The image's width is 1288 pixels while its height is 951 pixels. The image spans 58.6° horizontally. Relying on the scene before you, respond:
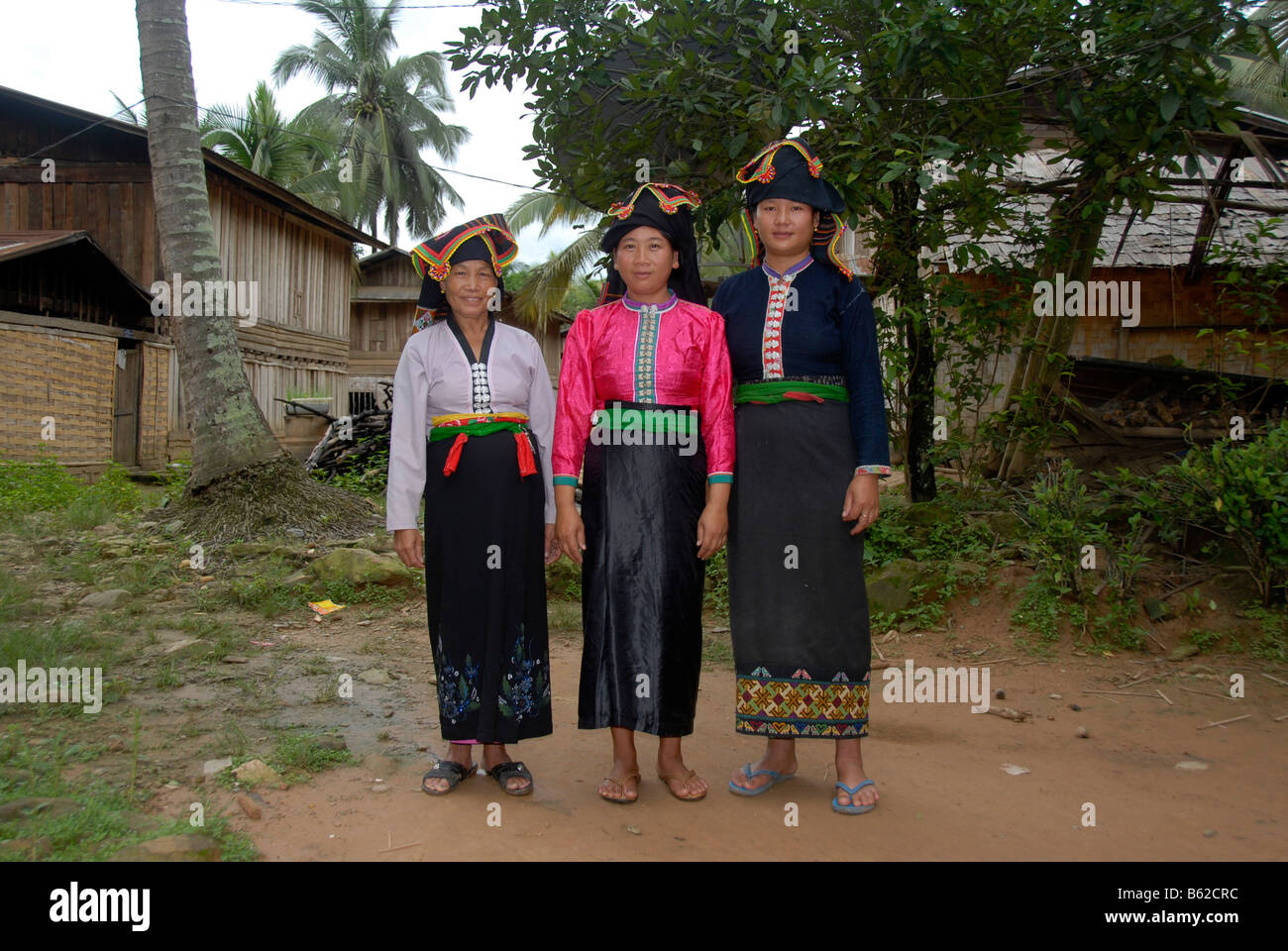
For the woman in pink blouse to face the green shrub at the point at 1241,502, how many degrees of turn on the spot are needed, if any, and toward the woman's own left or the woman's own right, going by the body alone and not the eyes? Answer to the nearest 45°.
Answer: approximately 135° to the woman's own left

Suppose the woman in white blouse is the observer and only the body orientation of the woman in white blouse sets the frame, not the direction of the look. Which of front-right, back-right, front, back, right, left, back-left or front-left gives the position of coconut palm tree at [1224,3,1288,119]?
back-left

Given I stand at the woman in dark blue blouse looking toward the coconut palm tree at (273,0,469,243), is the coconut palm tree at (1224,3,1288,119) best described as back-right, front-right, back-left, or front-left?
front-right

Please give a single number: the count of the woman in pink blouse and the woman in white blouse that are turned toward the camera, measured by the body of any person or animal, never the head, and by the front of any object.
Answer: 2

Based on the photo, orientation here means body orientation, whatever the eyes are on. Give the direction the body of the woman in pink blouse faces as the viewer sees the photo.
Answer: toward the camera

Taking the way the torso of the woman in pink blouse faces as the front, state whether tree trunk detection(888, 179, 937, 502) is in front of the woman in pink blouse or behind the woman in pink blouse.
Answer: behind

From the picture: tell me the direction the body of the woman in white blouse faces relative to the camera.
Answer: toward the camera

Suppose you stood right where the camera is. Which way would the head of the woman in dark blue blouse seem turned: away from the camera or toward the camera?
toward the camera

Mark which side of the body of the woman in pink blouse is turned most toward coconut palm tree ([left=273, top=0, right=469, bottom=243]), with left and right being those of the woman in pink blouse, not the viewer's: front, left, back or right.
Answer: back

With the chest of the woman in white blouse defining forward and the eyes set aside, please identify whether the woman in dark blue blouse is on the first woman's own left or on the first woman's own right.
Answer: on the first woman's own left

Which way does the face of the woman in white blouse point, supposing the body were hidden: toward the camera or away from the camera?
toward the camera
